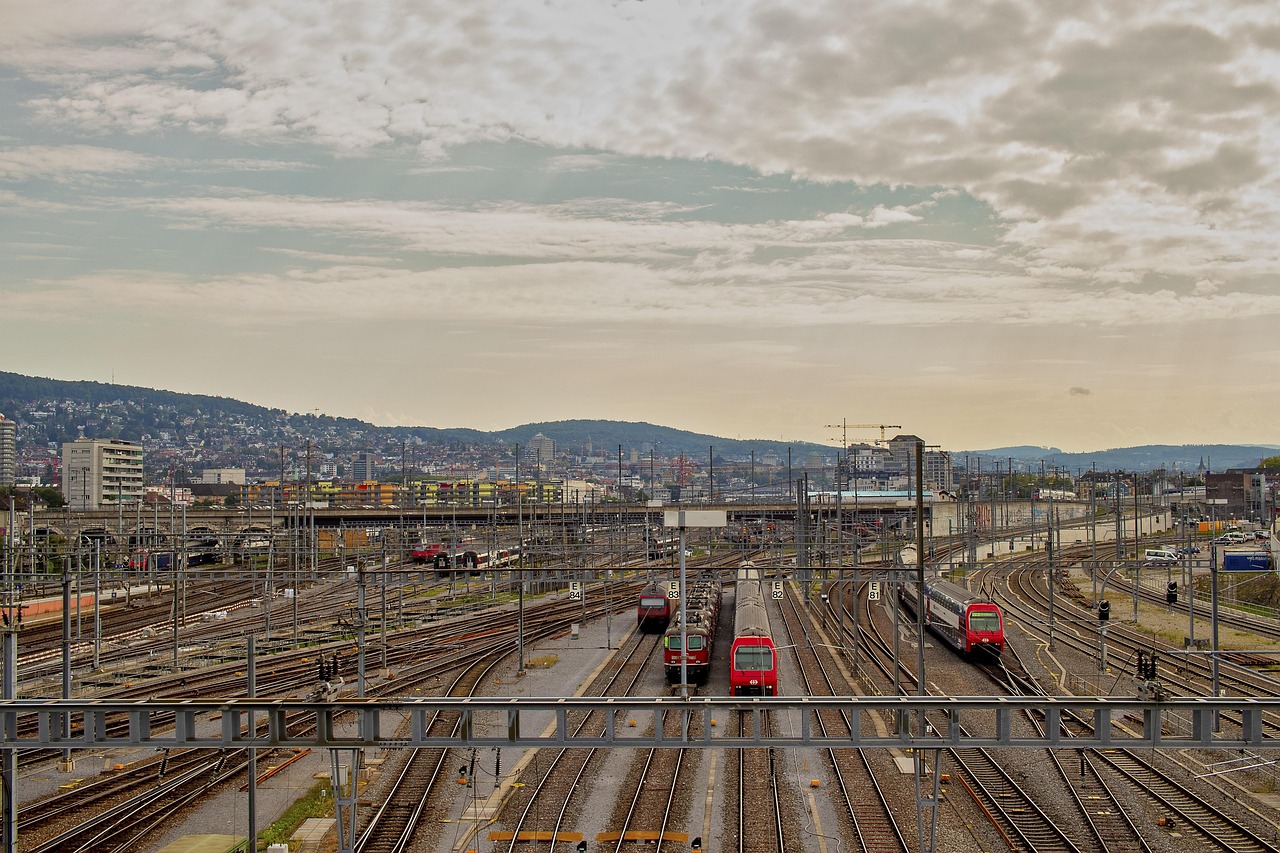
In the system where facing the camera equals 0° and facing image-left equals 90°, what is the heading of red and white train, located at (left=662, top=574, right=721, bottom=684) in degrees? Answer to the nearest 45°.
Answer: approximately 0°

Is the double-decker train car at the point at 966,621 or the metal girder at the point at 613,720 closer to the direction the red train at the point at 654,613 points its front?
the metal girder

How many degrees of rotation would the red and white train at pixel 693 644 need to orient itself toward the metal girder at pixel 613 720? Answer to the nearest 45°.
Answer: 0° — it already faces it

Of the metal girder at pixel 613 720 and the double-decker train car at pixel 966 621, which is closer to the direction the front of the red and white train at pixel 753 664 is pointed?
the metal girder

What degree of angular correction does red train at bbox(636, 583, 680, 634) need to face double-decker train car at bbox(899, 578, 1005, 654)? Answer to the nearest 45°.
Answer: approximately 45° to its left

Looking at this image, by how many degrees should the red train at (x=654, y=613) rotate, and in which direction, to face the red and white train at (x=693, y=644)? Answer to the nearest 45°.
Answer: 0° — it already faces it

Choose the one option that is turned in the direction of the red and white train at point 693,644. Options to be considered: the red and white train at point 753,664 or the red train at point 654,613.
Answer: the red train

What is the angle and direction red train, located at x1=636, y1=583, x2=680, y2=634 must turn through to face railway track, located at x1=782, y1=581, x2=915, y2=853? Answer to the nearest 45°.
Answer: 0° — it already faces it

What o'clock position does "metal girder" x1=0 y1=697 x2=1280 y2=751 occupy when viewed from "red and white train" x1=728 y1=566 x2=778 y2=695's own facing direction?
The metal girder is roughly at 12 o'clock from the red and white train.

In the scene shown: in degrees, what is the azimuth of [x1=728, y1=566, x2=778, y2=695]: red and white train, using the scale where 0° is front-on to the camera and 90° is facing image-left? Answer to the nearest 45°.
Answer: approximately 0°

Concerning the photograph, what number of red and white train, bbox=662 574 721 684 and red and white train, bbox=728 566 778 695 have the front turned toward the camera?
2
